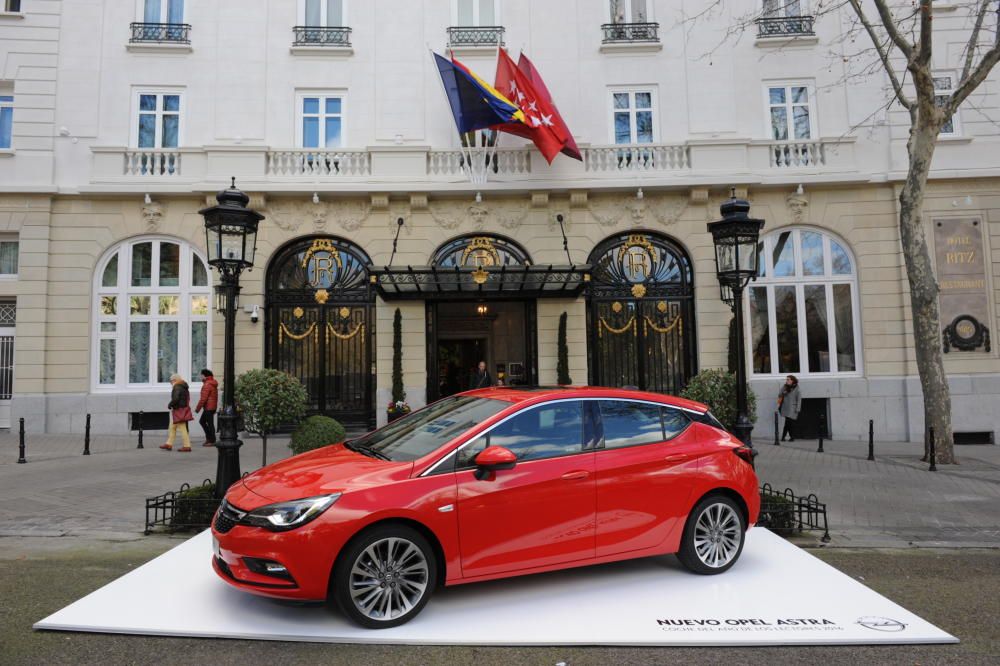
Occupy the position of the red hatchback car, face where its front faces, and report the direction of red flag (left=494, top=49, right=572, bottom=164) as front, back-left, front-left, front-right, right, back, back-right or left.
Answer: back-right

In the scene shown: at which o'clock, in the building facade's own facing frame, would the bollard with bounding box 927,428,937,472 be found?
The bollard is roughly at 10 o'clock from the building facade.

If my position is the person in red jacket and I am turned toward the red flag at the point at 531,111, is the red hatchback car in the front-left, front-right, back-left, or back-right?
front-right

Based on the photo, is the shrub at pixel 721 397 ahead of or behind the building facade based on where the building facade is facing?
ahead

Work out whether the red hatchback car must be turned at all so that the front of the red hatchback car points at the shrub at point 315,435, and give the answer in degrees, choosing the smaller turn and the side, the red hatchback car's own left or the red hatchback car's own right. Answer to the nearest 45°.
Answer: approximately 90° to the red hatchback car's own right

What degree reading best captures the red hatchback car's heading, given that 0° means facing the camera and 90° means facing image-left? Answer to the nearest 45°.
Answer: approximately 45°

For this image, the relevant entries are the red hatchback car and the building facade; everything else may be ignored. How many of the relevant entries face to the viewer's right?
0

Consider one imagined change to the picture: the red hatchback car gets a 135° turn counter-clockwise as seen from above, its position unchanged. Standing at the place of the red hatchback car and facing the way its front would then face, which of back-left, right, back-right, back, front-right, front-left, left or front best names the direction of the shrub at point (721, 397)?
front-left

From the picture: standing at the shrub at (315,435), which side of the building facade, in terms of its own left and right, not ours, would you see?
front

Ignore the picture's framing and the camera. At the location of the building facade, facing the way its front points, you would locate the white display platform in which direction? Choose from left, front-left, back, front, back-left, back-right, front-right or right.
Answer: front

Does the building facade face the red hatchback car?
yes

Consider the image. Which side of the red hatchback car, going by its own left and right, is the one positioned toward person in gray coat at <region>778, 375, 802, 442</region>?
back

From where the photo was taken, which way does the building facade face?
toward the camera
